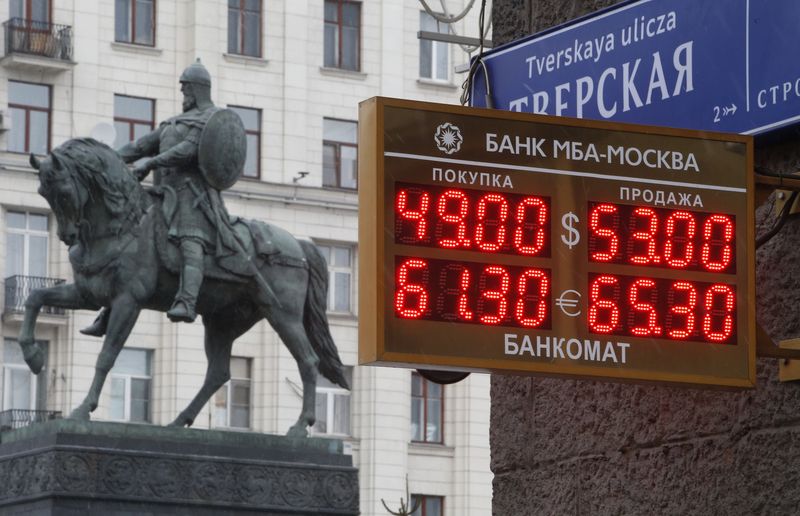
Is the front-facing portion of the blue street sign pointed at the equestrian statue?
no

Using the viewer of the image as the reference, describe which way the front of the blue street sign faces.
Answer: facing the viewer and to the left of the viewer
